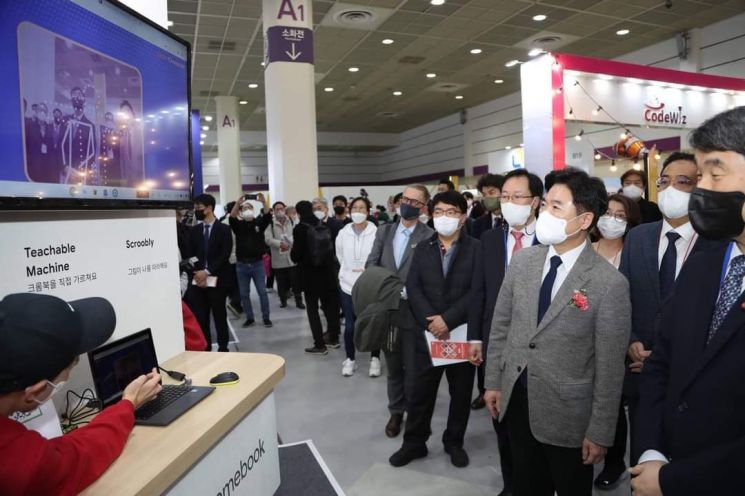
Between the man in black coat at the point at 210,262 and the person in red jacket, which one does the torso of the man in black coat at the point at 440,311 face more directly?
the person in red jacket

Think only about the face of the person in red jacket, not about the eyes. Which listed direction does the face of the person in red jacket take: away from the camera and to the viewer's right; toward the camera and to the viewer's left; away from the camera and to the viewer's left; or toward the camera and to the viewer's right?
away from the camera and to the viewer's right

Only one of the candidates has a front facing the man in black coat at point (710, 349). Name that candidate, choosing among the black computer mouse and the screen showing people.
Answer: the screen showing people

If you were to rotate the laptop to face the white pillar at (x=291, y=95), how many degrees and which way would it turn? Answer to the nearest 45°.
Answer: approximately 135° to its left

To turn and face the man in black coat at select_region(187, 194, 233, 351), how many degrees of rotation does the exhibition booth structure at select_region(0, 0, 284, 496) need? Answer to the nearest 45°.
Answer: approximately 135° to its left
